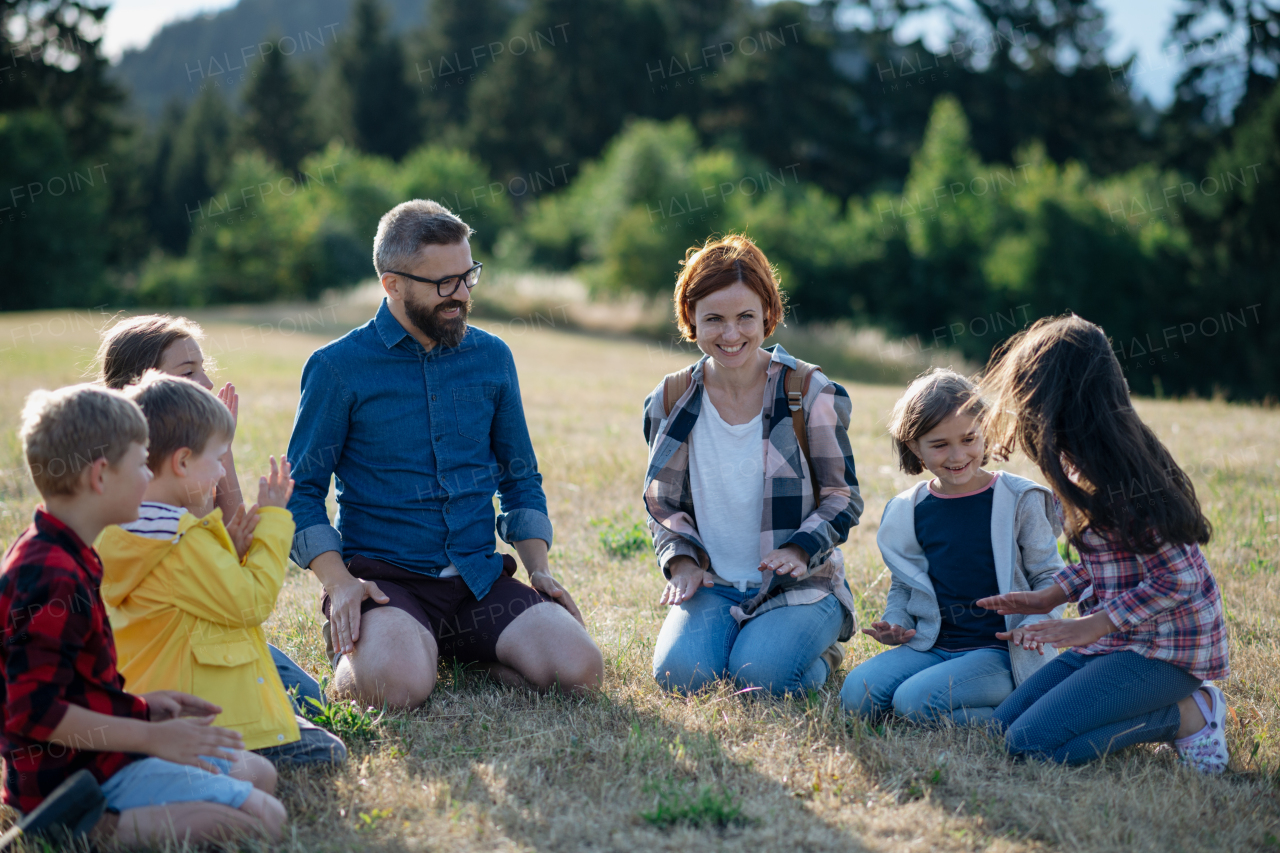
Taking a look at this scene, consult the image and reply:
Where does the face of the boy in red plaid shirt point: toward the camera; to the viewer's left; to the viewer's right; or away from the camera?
to the viewer's right

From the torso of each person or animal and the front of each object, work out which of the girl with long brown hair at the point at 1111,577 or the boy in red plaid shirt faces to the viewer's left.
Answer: the girl with long brown hair

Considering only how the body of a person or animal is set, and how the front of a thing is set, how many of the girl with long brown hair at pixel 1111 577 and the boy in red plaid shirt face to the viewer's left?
1

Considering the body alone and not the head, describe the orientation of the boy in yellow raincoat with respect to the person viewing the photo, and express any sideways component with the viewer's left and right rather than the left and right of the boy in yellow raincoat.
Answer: facing to the right of the viewer

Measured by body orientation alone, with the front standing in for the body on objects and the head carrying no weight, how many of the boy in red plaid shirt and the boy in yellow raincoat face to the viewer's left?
0

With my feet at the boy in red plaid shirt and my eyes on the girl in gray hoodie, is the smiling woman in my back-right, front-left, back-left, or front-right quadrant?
front-left

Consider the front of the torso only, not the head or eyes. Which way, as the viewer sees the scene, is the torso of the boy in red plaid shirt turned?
to the viewer's right

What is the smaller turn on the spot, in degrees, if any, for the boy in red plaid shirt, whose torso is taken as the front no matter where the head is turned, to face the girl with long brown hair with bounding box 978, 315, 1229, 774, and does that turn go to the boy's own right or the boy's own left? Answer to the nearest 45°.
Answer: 0° — they already face them

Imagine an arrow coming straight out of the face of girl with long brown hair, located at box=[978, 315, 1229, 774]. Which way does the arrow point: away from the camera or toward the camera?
away from the camera

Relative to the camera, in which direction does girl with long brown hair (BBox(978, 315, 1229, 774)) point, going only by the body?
to the viewer's left

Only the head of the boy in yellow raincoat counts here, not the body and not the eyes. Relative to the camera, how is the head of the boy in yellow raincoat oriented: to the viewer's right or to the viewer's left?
to the viewer's right

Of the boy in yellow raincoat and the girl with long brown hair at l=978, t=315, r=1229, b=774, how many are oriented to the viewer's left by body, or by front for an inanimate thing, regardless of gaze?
1

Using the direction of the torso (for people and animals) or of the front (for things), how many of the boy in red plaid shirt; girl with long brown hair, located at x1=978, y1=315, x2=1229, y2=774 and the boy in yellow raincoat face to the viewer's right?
2

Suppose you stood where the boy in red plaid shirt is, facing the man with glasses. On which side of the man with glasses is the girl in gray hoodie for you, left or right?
right
